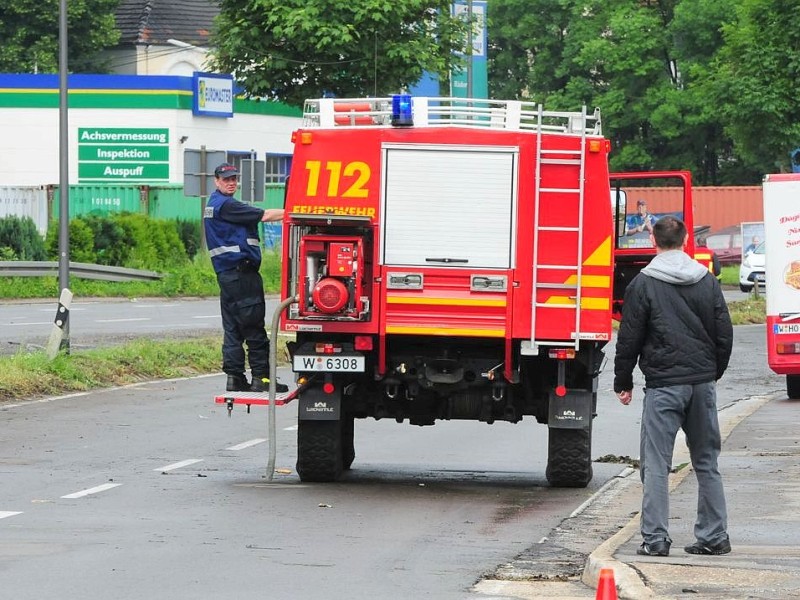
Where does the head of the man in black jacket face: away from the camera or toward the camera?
away from the camera

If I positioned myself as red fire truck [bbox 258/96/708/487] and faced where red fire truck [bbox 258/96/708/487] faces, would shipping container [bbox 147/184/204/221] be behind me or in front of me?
in front

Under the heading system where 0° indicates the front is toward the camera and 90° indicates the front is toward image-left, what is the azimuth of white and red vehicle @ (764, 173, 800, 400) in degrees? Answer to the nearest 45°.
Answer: approximately 180°

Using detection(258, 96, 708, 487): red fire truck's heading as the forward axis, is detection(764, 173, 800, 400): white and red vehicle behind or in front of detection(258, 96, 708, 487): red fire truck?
in front

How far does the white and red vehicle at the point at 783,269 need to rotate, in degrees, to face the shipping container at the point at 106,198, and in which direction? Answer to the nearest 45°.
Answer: approximately 45° to its left

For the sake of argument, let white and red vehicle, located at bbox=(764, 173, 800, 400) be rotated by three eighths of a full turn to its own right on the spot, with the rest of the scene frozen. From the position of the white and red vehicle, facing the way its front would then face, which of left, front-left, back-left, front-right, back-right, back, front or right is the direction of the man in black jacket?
front-right

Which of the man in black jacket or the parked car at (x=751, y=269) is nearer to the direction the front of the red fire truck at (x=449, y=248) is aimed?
the parked car

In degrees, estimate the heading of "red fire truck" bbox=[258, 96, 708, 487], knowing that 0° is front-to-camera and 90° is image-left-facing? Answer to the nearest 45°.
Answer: approximately 180°

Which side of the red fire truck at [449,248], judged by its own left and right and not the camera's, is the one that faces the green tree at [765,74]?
front

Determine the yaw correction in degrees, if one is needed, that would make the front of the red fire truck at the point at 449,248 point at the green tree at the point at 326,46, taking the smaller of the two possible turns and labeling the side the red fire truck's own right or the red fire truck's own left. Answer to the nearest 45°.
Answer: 0° — it already faces it

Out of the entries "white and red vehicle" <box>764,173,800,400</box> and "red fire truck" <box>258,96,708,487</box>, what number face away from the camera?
2
